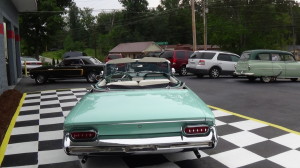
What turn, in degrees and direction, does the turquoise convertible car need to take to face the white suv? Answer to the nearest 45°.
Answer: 0° — it already faces it

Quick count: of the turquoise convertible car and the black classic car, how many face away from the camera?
1

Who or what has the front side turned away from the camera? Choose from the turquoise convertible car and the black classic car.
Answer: the turquoise convertible car

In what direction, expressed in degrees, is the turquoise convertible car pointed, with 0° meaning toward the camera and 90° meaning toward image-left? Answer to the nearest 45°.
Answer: approximately 180°

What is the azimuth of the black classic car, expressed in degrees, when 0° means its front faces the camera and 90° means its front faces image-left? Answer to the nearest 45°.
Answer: approximately 90°
